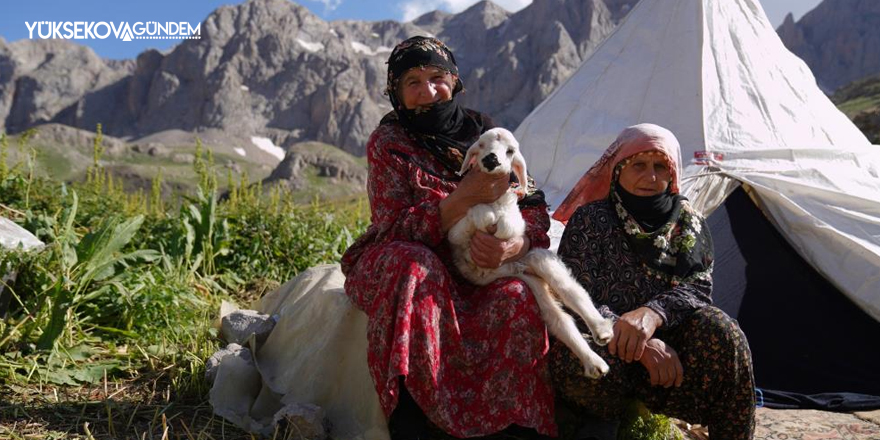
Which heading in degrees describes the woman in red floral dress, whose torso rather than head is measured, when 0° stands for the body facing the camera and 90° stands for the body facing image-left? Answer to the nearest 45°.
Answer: approximately 315°

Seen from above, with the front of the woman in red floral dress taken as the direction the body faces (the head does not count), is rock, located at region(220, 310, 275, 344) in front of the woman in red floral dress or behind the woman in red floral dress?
behind

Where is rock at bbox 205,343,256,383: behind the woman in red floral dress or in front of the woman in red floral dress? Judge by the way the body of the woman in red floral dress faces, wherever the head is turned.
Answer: behind
